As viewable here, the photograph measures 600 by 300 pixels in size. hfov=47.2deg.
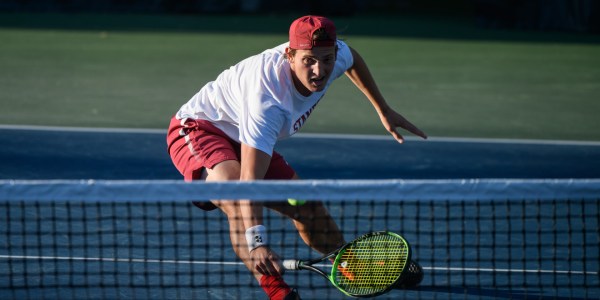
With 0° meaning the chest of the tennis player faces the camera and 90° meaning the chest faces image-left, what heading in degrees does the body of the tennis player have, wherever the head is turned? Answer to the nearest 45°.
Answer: approximately 315°

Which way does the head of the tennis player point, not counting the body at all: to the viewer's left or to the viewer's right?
to the viewer's right
